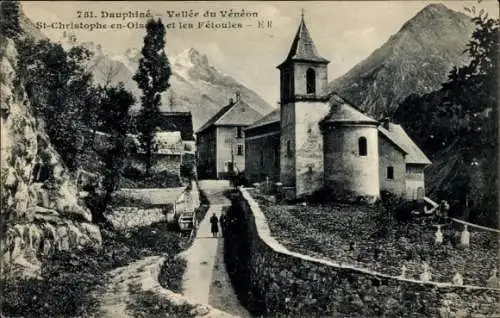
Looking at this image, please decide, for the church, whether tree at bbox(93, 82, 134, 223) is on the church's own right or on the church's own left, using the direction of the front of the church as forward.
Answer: on the church's own left

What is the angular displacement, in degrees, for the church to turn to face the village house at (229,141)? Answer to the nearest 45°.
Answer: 0° — it already faces it

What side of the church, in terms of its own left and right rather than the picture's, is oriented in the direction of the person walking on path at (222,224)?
left

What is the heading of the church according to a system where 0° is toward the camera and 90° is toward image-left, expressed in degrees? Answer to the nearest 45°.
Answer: approximately 135°
